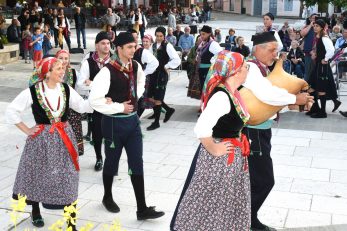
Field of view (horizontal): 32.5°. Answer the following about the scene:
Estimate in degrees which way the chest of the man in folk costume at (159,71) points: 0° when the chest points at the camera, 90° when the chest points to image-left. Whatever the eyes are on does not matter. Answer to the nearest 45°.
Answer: approximately 45°

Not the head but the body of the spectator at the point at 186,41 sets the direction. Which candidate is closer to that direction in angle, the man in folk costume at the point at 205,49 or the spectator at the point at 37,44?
the man in folk costume

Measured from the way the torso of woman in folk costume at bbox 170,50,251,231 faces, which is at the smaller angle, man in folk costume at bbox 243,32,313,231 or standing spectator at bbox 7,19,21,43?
the man in folk costume

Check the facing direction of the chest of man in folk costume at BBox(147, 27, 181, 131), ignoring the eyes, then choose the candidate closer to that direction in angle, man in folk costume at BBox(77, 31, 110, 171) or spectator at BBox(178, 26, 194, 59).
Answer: the man in folk costume

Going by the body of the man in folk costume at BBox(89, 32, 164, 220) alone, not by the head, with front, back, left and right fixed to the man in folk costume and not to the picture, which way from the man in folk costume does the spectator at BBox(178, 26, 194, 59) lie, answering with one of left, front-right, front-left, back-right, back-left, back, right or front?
back-left

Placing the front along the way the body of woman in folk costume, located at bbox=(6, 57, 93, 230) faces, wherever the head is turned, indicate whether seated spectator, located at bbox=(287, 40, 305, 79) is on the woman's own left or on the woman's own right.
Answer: on the woman's own left

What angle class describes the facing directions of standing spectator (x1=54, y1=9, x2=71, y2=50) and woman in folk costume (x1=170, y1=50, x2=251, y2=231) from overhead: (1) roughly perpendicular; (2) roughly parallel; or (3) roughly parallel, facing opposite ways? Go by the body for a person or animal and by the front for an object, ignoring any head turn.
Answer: roughly perpendicular

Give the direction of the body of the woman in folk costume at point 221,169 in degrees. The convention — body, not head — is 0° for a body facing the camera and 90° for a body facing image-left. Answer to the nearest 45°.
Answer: approximately 270°

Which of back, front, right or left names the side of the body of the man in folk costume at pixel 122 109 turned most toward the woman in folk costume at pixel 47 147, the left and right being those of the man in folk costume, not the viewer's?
right
